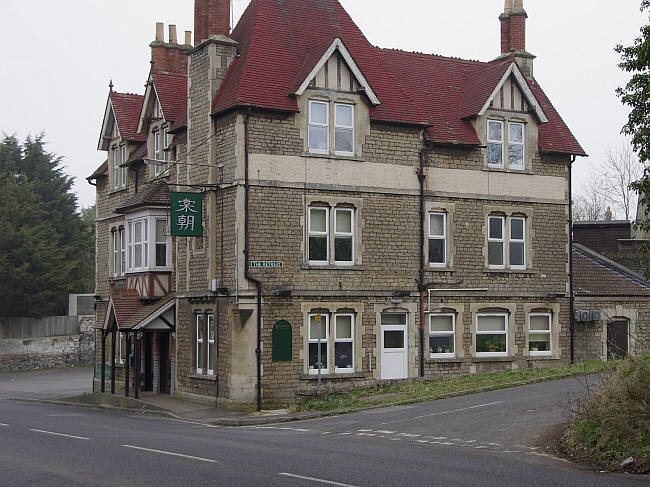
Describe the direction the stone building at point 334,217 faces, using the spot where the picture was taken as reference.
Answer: facing the viewer and to the left of the viewer

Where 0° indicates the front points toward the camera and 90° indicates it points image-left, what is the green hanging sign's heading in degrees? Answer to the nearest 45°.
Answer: approximately 0°
